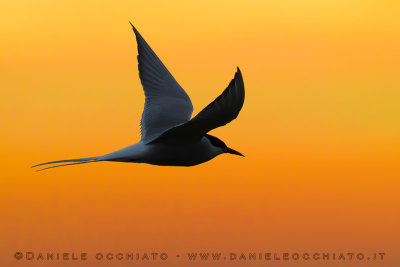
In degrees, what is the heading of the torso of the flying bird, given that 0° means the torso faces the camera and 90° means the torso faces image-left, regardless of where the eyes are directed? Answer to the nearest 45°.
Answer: approximately 270°
